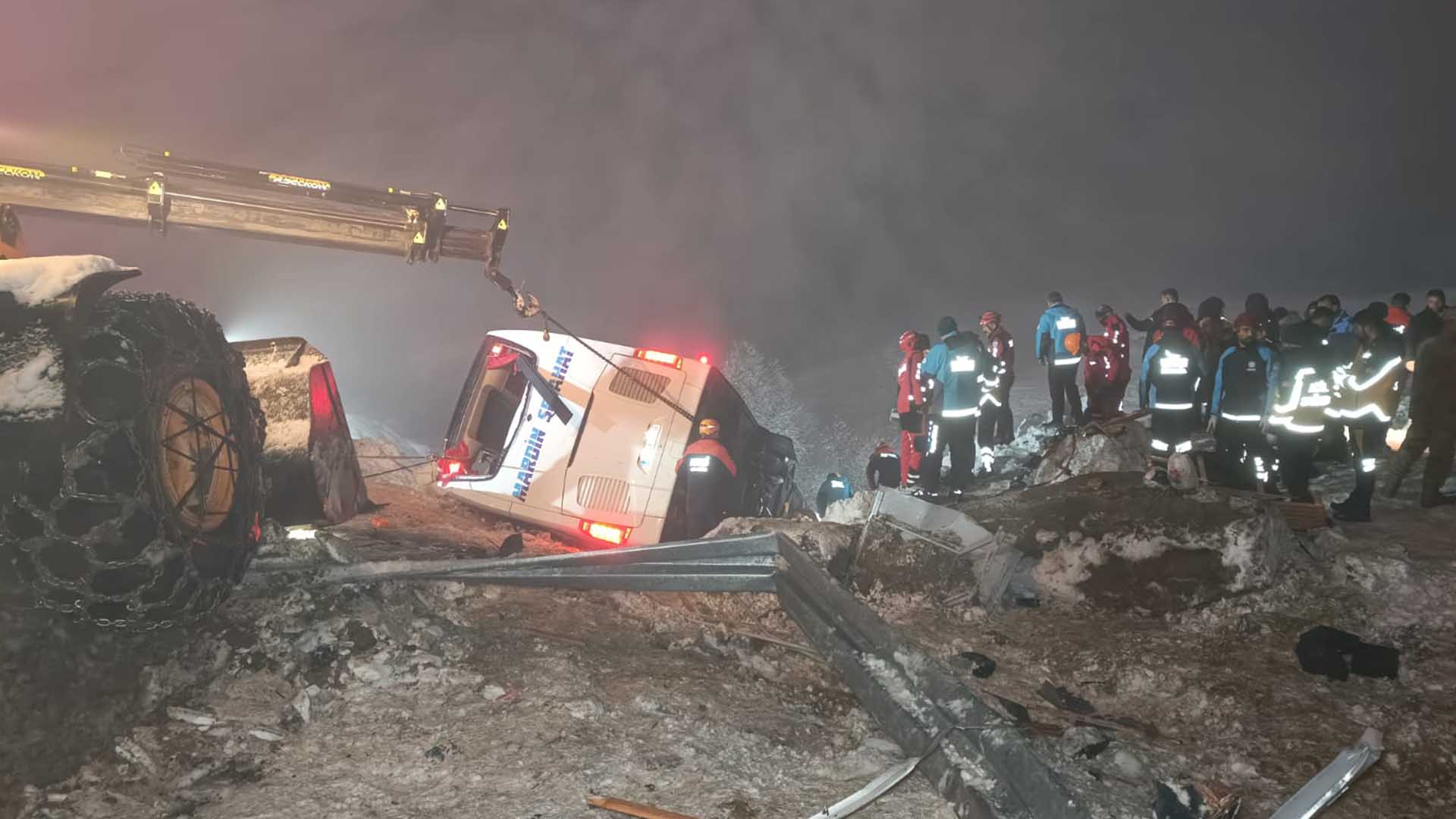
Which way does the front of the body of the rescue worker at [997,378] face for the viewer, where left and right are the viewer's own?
facing to the left of the viewer

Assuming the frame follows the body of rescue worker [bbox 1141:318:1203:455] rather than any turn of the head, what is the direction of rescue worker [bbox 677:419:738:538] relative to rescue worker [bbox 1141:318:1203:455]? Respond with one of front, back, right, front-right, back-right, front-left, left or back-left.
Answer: back-left

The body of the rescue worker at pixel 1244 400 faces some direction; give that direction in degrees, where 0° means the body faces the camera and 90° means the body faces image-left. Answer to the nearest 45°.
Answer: approximately 0°

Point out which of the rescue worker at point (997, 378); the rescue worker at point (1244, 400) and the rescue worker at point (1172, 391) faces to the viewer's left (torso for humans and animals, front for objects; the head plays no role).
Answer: the rescue worker at point (997, 378)

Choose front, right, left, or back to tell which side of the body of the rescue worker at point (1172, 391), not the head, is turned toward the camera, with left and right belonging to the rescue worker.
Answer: back

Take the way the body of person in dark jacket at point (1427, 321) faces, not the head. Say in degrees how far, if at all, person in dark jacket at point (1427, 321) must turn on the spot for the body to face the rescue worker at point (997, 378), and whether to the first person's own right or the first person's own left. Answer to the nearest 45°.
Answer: approximately 45° to the first person's own right

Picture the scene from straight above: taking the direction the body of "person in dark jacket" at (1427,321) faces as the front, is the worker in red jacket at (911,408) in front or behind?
in front

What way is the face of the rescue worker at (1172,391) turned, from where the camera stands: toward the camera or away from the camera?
away from the camera
